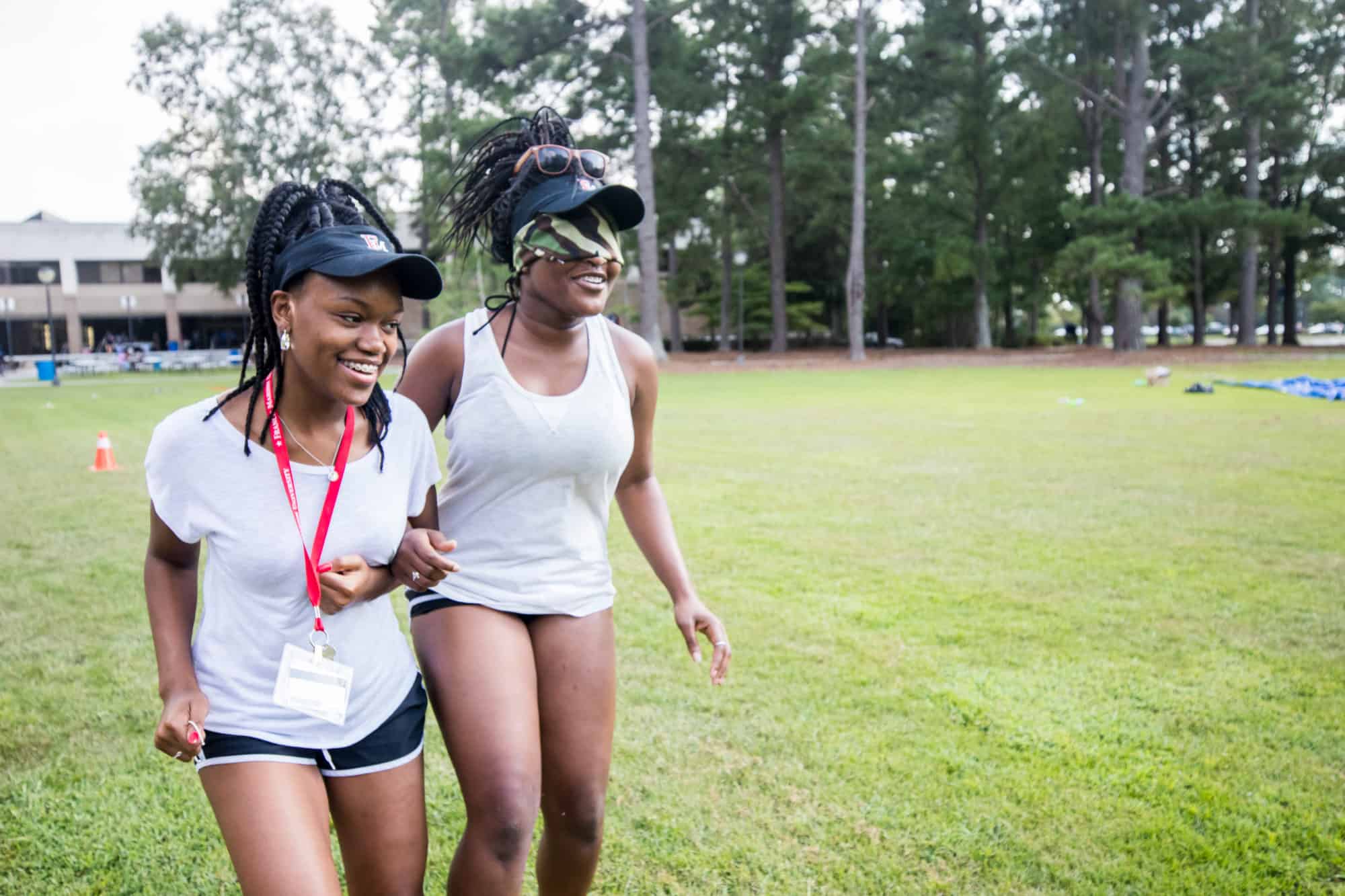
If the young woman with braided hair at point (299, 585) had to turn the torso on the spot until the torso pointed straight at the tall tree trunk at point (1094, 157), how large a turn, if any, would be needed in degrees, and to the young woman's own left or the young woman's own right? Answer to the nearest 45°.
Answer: approximately 90° to the young woman's own left

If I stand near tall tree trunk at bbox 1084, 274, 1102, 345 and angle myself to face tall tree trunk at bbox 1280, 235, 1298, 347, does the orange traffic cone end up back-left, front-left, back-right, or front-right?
back-right

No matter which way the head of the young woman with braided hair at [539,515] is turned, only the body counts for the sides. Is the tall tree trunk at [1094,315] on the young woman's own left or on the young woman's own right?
on the young woman's own left

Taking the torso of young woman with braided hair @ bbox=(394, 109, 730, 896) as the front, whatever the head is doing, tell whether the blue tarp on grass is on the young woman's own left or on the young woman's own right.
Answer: on the young woman's own left

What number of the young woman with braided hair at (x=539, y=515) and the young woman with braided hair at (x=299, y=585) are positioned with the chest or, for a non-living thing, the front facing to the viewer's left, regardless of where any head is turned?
0

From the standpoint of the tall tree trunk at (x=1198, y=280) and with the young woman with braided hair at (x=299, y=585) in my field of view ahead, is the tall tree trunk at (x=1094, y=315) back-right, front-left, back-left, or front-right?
front-right

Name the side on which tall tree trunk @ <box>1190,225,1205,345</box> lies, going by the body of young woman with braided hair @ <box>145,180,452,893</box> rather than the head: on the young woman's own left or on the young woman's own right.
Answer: on the young woman's own left

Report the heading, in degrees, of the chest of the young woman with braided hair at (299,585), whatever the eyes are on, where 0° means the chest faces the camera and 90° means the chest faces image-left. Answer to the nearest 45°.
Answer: approximately 315°

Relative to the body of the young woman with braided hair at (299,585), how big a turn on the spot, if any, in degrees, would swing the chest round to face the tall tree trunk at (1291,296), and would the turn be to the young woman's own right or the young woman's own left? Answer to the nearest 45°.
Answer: approximately 90° to the young woman's own left

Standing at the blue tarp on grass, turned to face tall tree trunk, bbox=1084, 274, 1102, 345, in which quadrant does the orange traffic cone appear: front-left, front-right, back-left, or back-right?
back-left

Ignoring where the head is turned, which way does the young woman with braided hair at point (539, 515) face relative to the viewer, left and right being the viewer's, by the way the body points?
facing the viewer and to the right of the viewer

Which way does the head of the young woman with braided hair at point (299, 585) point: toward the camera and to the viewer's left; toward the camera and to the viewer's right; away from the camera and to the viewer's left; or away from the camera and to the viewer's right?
toward the camera and to the viewer's right

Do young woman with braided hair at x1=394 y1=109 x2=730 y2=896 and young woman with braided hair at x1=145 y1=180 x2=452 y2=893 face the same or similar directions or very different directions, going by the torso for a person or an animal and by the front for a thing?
same or similar directions

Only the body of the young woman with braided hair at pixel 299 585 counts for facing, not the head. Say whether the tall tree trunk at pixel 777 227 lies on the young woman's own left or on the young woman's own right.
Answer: on the young woman's own left
